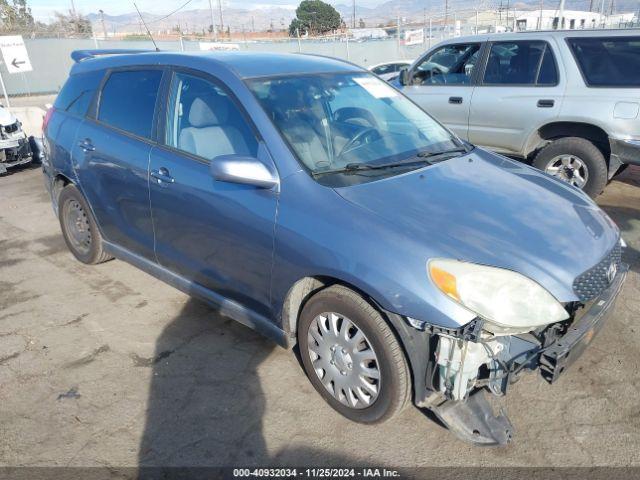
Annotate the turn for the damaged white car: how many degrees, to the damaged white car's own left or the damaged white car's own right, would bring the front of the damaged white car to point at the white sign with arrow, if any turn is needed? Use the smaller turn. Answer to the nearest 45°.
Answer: approximately 135° to the damaged white car's own left

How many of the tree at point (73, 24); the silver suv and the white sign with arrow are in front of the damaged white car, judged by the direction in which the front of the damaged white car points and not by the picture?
1

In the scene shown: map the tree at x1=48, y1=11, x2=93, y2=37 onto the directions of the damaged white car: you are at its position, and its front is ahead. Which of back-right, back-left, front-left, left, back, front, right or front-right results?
back-left

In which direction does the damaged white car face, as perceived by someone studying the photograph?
facing the viewer and to the right of the viewer

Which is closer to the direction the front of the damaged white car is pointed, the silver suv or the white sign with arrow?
the silver suv

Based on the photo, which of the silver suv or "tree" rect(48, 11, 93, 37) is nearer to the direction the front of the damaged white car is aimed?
the silver suv

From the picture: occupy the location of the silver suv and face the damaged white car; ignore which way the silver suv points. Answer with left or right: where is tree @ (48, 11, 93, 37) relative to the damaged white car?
right

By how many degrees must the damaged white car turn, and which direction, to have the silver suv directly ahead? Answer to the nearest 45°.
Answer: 0° — it already faces it

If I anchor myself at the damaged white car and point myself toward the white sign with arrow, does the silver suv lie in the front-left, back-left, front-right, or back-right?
back-right
